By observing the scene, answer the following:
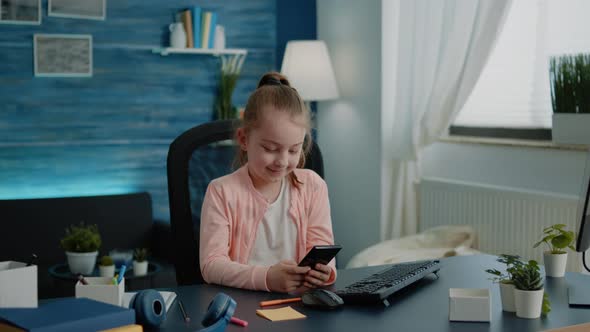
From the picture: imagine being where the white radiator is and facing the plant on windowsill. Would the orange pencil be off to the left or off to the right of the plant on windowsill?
right

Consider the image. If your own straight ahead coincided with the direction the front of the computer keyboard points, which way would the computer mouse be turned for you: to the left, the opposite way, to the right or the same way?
the opposite way

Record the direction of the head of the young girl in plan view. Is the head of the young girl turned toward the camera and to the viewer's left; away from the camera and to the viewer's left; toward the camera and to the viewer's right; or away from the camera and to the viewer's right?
toward the camera and to the viewer's right

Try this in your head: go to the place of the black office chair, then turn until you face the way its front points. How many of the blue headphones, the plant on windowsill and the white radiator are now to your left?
2

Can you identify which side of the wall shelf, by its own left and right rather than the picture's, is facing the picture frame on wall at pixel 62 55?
right

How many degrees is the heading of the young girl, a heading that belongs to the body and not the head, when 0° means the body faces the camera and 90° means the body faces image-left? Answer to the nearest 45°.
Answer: approximately 315°
